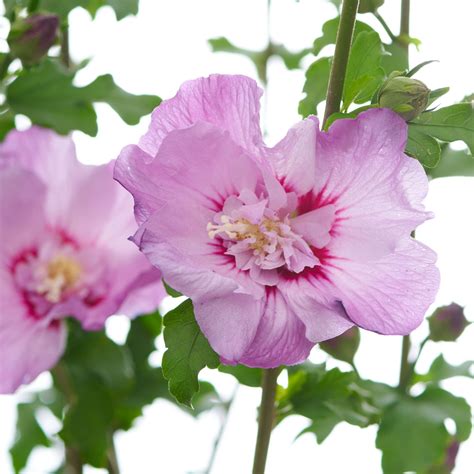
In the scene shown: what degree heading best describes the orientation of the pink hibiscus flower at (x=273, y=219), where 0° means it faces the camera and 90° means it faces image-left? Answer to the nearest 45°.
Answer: approximately 0°
